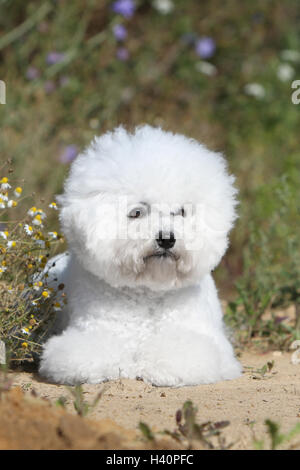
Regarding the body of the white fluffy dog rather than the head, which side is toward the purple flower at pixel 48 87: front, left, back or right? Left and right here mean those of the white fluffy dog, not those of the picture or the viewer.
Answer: back

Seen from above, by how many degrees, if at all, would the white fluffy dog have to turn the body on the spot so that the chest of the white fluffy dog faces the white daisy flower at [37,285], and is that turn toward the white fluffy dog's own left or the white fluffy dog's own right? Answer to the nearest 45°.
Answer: approximately 90° to the white fluffy dog's own right

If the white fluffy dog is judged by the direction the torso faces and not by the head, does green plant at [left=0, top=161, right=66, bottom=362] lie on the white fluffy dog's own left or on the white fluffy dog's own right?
on the white fluffy dog's own right

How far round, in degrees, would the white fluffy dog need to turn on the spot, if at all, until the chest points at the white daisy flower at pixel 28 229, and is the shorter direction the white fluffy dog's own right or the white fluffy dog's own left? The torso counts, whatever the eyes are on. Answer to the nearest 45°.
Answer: approximately 90° to the white fluffy dog's own right

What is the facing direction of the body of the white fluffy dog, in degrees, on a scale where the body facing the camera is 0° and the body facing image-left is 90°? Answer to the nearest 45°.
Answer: approximately 0°
